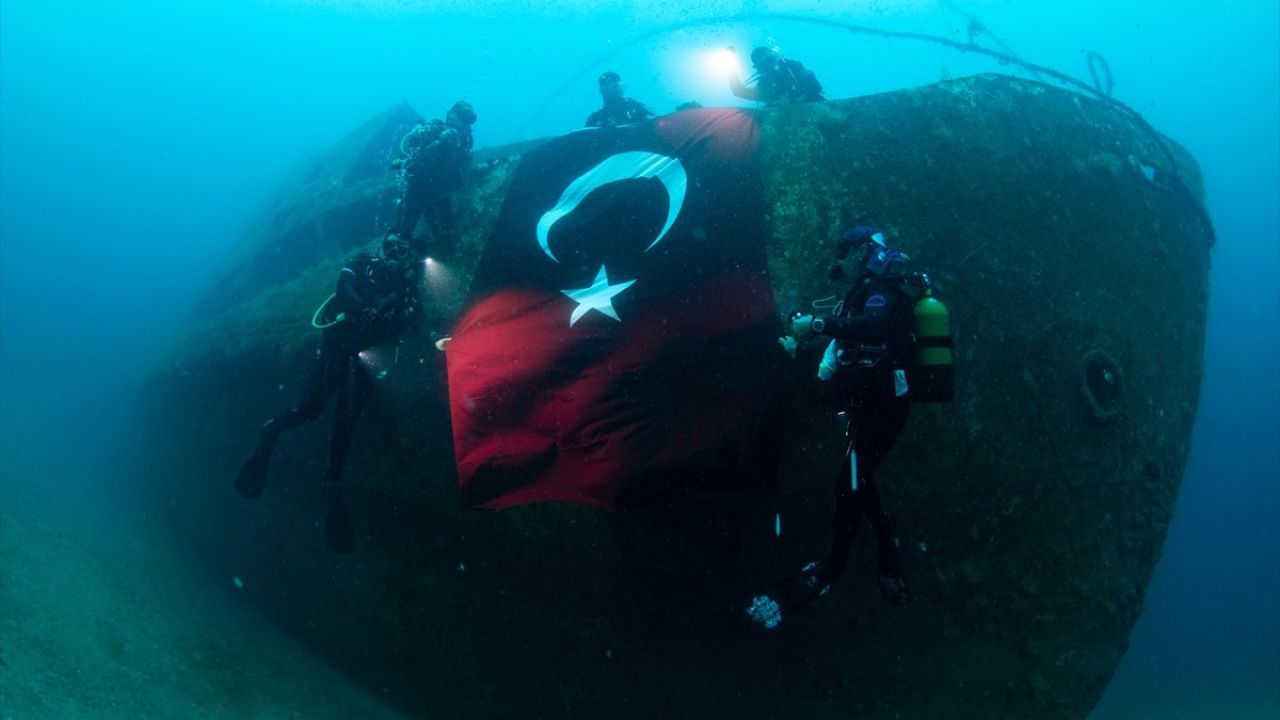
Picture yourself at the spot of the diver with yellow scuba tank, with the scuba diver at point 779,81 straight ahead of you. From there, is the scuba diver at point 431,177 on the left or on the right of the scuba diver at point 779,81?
left

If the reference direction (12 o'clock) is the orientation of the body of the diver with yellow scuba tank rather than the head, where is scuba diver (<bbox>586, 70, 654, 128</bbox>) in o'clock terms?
The scuba diver is roughly at 2 o'clock from the diver with yellow scuba tank.

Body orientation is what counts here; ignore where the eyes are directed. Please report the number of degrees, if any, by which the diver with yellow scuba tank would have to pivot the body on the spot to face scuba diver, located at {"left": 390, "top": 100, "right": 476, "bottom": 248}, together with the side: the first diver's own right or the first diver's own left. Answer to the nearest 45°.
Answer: approximately 45° to the first diver's own right

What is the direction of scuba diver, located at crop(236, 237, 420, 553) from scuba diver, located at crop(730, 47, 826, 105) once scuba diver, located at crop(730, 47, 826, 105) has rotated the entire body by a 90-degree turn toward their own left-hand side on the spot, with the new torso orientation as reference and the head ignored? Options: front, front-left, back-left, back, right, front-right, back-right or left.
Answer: front-right

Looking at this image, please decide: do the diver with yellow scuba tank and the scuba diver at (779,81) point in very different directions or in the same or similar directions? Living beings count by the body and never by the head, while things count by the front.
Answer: same or similar directions

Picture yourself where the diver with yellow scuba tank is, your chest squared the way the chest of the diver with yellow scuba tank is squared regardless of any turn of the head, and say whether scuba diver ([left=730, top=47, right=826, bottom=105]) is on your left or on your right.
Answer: on your right

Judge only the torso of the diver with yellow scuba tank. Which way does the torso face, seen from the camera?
to the viewer's left

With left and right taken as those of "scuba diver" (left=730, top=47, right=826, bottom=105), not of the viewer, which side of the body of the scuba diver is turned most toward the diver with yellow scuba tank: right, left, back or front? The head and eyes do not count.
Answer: left

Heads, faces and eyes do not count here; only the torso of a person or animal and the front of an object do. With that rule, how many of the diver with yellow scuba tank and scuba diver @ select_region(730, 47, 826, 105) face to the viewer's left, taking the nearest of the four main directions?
2

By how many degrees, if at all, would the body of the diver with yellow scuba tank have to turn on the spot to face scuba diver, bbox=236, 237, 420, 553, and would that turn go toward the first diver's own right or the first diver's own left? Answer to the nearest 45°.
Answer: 0° — they already face them

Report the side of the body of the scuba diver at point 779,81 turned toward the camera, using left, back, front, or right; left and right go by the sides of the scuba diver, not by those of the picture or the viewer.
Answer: left
